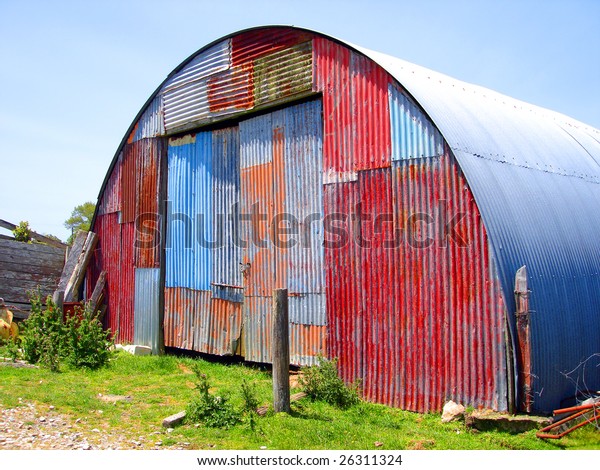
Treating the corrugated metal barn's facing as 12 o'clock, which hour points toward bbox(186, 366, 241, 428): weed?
The weed is roughly at 12 o'clock from the corrugated metal barn.

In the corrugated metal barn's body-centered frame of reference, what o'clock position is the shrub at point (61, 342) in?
The shrub is roughly at 2 o'clock from the corrugated metal barn.

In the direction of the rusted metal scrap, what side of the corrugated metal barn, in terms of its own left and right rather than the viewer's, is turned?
left

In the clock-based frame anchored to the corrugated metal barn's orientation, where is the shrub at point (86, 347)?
The shrub is roughly at 2 o'clock from the corrugated metal barn.

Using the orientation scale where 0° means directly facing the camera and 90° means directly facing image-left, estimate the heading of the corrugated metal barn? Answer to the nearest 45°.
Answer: approximately 45°

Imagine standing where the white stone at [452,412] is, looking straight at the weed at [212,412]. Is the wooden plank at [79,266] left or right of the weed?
right

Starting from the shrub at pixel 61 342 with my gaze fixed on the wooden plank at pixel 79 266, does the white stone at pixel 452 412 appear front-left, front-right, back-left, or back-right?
back-right

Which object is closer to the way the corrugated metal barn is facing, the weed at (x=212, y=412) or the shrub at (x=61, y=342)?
the weed
